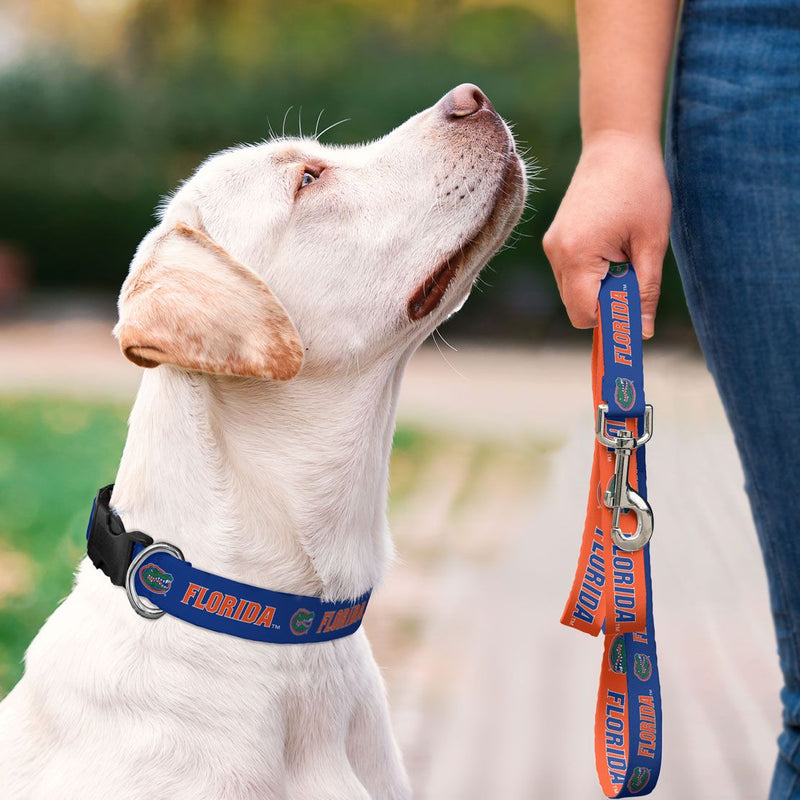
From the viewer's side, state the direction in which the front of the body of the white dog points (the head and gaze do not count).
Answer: to the viewer's right
